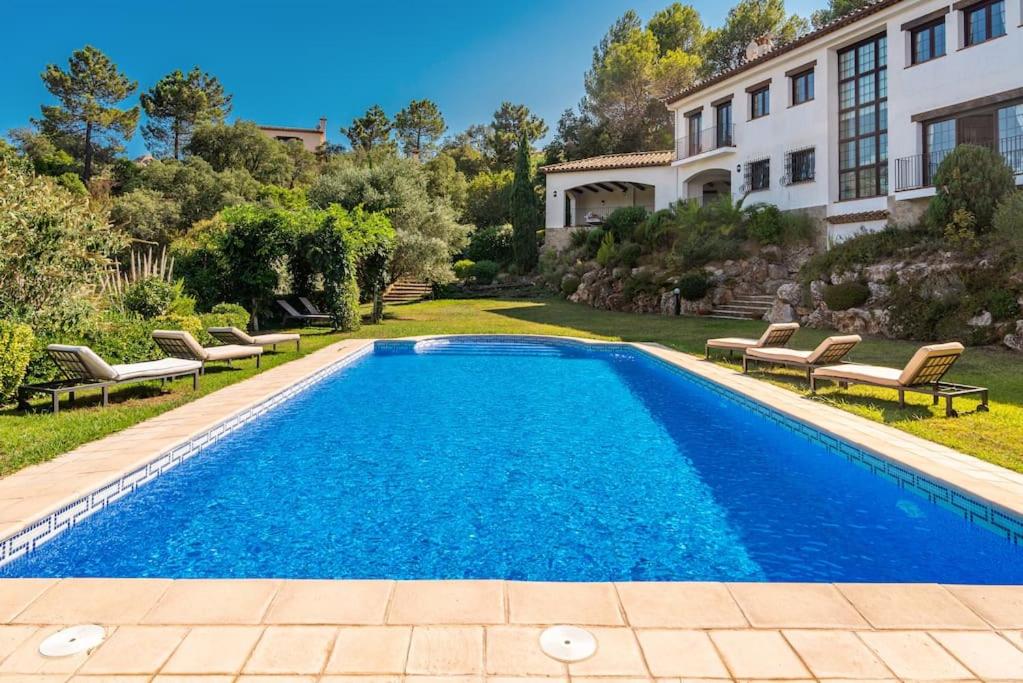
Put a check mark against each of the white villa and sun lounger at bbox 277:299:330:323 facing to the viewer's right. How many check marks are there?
1

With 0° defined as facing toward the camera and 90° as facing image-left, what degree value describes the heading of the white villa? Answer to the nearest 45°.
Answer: approximately 45°

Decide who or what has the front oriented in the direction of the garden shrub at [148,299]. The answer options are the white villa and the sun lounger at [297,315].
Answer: the white villa

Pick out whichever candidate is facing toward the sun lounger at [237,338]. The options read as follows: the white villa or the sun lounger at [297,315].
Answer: the white villa

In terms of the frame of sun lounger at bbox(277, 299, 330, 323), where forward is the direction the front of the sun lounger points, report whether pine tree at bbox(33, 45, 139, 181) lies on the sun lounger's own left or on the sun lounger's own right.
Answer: on the sun lounger's own left

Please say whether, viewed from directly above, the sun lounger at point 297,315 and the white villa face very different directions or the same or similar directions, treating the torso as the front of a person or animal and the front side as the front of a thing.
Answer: very different directions

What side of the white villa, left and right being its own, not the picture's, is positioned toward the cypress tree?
right

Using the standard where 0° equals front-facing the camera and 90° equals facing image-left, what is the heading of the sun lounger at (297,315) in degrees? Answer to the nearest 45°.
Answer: approximately 270°
